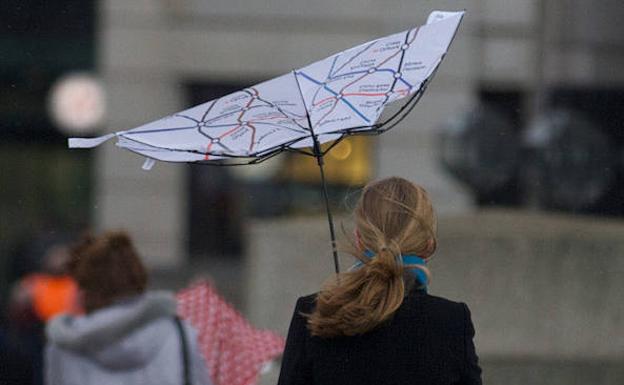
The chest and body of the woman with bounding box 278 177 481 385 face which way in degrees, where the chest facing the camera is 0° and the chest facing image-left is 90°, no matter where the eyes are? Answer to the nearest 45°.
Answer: approximately 180°

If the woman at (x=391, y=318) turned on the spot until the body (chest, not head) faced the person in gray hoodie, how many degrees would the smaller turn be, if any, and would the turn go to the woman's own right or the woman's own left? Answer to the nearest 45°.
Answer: approximately 45° to the woman's own left

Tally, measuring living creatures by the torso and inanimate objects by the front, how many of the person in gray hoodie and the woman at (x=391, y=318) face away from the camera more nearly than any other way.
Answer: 2

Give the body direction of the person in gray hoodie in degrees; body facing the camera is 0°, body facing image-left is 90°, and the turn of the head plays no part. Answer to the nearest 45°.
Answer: approximately 180°

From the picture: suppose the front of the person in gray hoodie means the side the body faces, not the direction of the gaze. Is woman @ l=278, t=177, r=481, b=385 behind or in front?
behind

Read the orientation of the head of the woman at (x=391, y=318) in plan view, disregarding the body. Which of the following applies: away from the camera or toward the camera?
away from the camera

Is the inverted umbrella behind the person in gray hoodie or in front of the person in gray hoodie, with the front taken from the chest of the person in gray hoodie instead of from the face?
behind

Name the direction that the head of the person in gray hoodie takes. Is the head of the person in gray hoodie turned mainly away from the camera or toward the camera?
away from the camera
